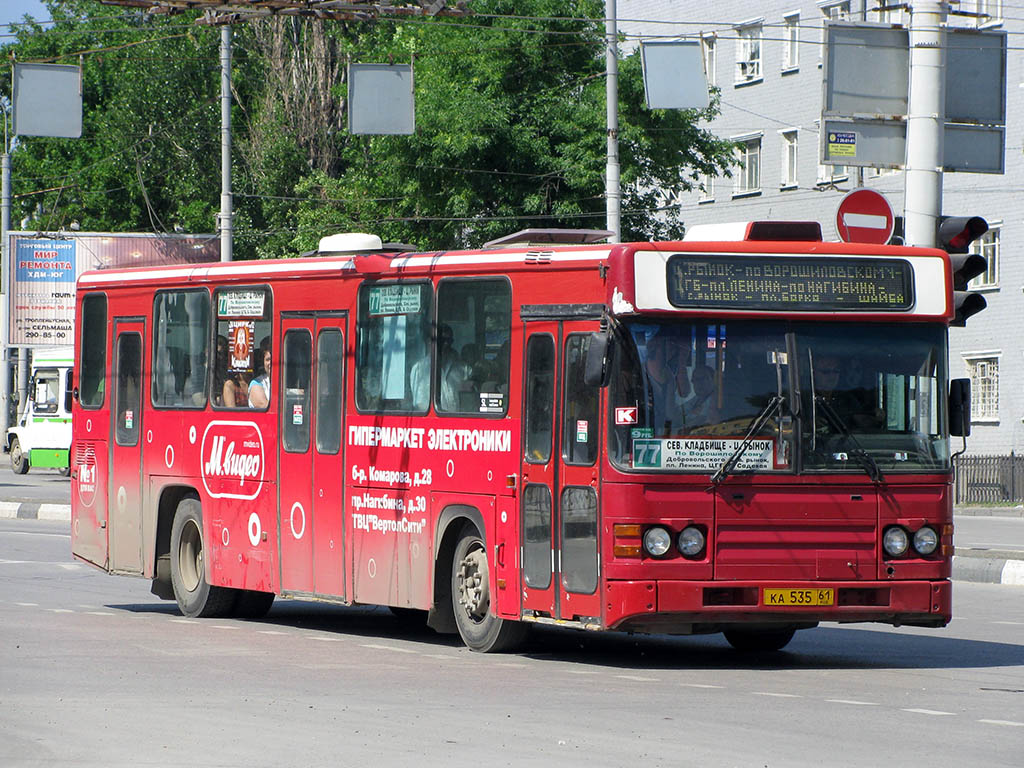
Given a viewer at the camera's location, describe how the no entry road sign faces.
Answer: facing the viewer

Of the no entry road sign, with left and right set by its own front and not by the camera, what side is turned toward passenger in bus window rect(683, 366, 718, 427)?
front

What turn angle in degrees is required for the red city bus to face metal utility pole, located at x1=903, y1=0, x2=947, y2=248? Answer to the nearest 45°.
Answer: approximately 90° to its left

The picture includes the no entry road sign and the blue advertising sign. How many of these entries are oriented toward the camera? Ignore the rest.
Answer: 2

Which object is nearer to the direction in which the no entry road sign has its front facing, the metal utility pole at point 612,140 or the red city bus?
the red city bus

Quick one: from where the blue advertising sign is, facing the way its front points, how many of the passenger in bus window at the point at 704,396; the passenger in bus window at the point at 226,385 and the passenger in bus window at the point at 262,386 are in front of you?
3

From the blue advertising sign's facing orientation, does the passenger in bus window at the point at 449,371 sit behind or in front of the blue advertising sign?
in front

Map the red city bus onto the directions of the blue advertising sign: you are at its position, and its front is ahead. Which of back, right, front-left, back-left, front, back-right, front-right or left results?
front

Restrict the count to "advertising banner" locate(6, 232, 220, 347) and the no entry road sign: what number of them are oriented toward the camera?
2

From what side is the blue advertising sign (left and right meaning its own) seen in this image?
front

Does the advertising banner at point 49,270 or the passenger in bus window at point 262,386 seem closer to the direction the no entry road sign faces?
the passenger in bus window

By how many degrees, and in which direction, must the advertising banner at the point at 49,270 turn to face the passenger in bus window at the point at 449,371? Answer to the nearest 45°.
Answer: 0° — it already faces them

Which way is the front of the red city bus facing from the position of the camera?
facing the viewer and to the right of the viewer

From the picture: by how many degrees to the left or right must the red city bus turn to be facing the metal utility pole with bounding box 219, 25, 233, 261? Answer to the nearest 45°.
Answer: approximately 135° to its left
